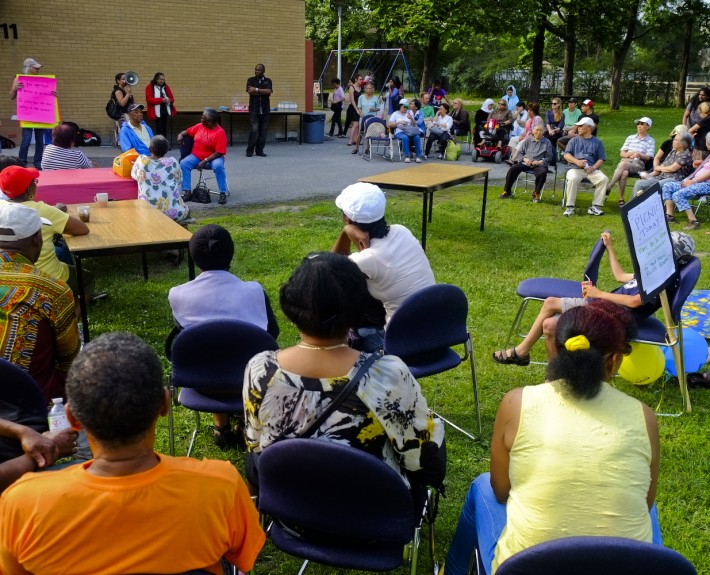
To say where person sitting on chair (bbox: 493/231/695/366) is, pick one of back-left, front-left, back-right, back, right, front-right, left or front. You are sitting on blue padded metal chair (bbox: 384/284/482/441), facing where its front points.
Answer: right

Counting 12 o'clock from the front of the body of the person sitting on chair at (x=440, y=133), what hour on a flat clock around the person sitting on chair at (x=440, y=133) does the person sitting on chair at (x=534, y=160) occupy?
the person sitting on chair at (x=534, y=160) is roughly at 10 o'clock from the person sitting on chair at (x=440, y=133).

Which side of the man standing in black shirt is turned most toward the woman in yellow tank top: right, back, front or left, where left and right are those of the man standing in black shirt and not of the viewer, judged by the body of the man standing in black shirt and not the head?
front

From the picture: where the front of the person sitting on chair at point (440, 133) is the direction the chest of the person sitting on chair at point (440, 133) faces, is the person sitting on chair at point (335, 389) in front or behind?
in front

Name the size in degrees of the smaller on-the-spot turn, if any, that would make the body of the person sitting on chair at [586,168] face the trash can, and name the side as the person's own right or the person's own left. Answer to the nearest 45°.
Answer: approximately 135° to the person's own right

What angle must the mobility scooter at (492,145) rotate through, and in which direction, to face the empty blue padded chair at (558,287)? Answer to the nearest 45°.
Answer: approximately 45° to its left

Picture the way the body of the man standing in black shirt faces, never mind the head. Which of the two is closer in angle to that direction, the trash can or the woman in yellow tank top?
the woman in yellow tank top

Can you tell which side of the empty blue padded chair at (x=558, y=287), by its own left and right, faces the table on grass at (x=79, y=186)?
front

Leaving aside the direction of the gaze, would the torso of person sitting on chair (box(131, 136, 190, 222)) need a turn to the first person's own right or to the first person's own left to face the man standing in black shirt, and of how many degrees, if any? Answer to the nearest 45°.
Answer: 0° — they already face them

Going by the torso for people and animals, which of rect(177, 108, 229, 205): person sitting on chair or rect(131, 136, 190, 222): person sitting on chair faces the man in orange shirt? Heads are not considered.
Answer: rect(177, 108, 229, 205): person sitting on chair

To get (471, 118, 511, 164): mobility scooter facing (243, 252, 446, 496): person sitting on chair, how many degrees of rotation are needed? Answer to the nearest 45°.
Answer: approximately 45° to its left

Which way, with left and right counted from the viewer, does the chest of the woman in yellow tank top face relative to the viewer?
facing away from the viewer

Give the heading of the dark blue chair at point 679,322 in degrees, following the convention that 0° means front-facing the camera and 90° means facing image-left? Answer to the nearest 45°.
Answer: approximately 90°

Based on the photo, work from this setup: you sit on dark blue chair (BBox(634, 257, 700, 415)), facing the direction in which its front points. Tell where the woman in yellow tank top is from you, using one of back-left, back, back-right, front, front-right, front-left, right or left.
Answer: left

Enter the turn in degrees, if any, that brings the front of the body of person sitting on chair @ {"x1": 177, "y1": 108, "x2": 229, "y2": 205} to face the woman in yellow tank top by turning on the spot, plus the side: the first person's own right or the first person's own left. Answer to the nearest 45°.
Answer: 0° — they already face them

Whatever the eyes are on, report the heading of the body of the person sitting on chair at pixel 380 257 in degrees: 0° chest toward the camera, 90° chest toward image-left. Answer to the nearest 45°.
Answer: approximately 135°

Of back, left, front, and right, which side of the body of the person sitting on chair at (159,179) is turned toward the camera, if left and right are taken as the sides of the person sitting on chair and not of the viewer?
back

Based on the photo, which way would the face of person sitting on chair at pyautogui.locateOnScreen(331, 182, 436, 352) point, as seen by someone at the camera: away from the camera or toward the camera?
away from the camera

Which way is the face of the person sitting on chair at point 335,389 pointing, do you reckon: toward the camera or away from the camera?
away from the camera
